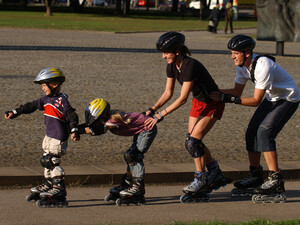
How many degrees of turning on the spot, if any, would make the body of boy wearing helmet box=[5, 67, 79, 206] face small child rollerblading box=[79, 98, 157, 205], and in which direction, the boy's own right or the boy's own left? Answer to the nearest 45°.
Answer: approximately 135° to the boy's own left

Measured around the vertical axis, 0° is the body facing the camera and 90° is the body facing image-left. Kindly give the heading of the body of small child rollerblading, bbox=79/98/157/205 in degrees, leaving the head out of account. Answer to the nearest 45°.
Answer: approximately 90°

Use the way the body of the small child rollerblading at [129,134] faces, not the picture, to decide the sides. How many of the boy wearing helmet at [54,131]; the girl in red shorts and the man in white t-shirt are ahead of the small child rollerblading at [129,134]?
1

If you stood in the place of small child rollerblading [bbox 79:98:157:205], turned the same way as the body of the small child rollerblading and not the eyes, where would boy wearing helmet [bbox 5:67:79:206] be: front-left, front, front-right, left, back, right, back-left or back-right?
front

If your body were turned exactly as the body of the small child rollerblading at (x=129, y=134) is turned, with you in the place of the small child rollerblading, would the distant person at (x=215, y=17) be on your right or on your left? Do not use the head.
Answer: on your right

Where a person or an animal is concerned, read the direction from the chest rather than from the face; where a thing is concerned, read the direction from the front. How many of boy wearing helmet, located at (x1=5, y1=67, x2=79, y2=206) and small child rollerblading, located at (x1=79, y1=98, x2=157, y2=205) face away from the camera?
0

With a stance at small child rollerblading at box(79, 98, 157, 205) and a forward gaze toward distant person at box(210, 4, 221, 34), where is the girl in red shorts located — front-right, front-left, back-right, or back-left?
front-right

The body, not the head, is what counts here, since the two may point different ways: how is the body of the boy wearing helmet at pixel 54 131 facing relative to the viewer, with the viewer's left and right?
facing the viewer and to the left of the viewer

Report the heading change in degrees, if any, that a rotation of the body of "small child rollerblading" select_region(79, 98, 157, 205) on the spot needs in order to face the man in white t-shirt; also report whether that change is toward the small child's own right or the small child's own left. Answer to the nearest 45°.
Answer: approximately 180°

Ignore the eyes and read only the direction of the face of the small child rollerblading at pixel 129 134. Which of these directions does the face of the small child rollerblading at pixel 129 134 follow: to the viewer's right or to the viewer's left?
to the viewer's left

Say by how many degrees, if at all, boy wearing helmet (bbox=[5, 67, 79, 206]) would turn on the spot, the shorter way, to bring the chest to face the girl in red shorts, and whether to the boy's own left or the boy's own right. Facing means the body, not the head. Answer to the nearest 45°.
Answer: approximately 135° to the boy's own left
